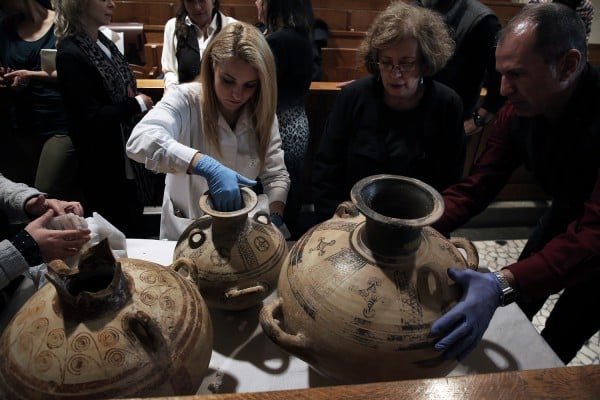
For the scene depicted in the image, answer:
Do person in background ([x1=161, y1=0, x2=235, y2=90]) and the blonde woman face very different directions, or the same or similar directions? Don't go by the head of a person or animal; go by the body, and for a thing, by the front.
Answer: same or similar directions

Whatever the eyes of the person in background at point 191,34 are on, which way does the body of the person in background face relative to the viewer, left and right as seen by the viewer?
facing the viewer

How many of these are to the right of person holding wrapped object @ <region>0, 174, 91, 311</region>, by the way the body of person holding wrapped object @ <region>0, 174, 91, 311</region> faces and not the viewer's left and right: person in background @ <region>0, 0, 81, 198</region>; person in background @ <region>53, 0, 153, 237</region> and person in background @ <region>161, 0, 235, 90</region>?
0

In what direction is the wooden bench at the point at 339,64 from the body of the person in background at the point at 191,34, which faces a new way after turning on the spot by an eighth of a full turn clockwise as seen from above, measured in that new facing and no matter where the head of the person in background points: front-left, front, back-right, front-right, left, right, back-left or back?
back

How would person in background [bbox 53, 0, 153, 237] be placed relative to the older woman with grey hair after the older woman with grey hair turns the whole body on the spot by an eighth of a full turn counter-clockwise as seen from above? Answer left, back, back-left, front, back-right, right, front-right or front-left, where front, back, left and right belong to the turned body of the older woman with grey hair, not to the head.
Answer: back-right

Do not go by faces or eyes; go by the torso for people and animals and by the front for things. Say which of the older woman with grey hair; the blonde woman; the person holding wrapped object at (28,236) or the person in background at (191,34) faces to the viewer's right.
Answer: the person holding wrapped object at (28,236)

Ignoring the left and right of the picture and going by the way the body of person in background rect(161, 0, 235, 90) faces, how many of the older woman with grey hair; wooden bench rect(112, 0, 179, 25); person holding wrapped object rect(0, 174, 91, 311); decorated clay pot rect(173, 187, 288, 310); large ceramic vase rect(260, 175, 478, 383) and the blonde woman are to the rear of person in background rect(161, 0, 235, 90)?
1

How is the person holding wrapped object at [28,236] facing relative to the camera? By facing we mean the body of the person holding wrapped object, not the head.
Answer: to the viewer's right

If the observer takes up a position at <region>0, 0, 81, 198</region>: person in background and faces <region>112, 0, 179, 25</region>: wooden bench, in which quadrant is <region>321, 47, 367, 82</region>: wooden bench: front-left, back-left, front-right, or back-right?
front-right

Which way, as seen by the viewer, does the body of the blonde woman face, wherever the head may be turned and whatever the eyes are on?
toward the camera

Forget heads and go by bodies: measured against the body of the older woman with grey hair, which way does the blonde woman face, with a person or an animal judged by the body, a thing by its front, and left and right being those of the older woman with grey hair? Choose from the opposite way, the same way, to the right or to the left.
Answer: the same way

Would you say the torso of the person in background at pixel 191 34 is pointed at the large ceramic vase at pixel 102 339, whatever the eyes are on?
yes

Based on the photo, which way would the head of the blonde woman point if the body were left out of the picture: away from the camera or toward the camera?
toward the camera

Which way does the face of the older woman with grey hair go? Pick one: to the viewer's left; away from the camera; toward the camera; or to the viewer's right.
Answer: toward the camera
